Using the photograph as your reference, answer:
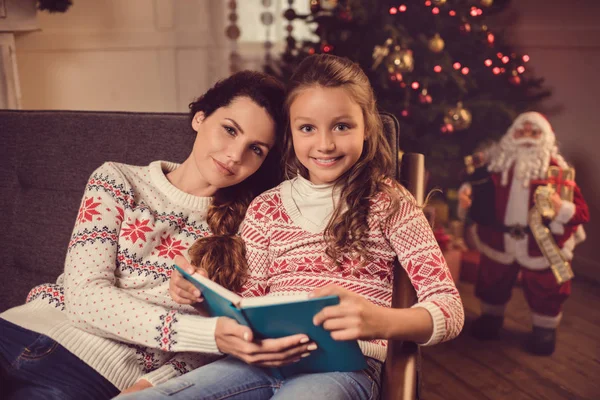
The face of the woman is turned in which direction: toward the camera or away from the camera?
toward the camera

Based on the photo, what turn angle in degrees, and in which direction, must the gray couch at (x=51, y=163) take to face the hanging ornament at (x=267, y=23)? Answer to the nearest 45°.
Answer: approximately 180°

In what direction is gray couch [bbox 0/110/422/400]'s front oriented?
toward the camera

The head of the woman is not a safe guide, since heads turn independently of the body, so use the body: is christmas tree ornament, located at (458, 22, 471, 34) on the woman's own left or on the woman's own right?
on the woman's own left

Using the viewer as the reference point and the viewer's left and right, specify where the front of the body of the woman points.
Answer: facing the viewer and to the right of the viewer

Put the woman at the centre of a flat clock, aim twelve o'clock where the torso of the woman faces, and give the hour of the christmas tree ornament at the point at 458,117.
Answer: The christmas tree ornament is roughly at 9 o'clock from the woman.

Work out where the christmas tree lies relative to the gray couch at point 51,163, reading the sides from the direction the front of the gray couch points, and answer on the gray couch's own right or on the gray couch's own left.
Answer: on the gray couch's own left

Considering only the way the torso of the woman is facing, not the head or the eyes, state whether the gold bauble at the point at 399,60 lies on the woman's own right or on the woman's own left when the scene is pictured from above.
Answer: on the woman's own left

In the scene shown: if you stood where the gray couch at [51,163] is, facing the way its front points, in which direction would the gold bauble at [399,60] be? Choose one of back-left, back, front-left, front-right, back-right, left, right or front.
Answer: back-left

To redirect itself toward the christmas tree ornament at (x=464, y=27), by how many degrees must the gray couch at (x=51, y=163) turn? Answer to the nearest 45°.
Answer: approximately 135° to its left

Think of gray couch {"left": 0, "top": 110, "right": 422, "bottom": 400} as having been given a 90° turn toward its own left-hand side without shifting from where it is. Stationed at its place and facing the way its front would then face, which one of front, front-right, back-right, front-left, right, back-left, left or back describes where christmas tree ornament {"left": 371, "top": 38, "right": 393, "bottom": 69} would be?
front-left

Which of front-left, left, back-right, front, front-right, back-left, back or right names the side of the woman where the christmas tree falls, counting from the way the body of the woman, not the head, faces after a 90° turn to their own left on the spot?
front

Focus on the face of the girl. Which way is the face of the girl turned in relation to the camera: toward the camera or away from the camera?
toward the camera

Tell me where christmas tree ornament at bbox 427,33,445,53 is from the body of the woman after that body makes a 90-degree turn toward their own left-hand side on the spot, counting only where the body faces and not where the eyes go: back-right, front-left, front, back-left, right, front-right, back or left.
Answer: front
